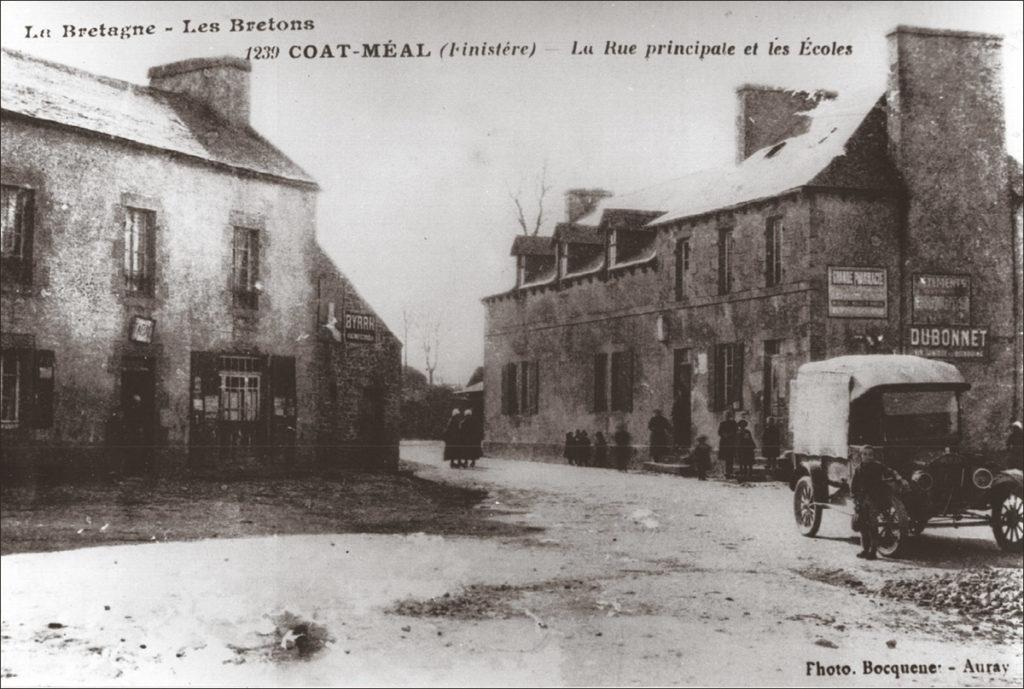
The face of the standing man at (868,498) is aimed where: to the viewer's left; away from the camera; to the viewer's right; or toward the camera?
toward the camera

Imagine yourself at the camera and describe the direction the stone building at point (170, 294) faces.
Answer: facing the viewer and to the right of the viewer

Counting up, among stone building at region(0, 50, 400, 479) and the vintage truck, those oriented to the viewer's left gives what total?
0

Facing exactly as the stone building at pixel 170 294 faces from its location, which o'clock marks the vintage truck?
The vintage truck is roughly at 11 o'clock from the stone building.

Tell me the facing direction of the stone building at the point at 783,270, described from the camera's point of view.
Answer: facing the viewer and to the left of the viewer
